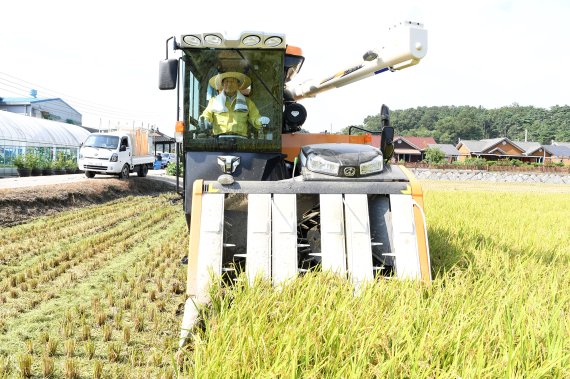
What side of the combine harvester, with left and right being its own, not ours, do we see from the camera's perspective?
front

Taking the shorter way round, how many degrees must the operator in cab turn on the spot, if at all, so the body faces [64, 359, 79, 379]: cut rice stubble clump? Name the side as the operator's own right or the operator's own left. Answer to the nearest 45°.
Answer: approximately 45° to the operator's own right

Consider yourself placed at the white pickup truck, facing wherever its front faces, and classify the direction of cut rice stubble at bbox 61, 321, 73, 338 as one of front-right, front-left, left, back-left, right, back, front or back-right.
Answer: front-left

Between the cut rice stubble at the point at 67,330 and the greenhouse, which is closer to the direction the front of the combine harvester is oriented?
the cut rice stubble

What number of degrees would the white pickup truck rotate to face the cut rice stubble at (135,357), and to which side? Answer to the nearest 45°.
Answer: approximately 45° to its left

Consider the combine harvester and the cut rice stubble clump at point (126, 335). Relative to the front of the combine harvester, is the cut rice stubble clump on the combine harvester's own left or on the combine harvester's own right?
on the combine harvester's own right

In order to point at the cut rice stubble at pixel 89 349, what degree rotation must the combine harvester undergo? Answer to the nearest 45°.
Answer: approximately 45° to its right

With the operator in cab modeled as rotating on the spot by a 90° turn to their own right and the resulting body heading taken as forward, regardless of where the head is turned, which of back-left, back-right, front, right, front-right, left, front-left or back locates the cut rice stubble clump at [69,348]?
front-left

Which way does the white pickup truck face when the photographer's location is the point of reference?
facing the viewer and to the left of the viewer

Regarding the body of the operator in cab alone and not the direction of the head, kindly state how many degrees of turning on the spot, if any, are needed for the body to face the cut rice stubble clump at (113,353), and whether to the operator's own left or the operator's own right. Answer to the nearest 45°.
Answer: approximately 45° to the operator's own right

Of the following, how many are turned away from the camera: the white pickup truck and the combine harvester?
0

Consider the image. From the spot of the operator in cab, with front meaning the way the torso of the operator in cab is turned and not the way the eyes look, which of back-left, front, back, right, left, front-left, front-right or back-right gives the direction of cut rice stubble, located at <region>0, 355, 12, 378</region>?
front-right

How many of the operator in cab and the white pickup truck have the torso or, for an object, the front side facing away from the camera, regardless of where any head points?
0
